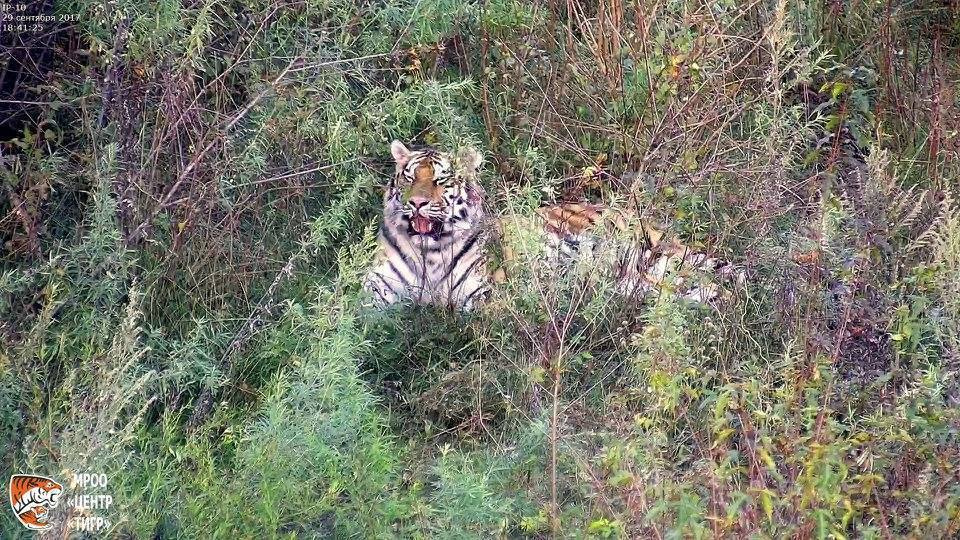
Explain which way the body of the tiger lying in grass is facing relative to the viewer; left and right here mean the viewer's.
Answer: facing the viewer and to the left of the viewer
